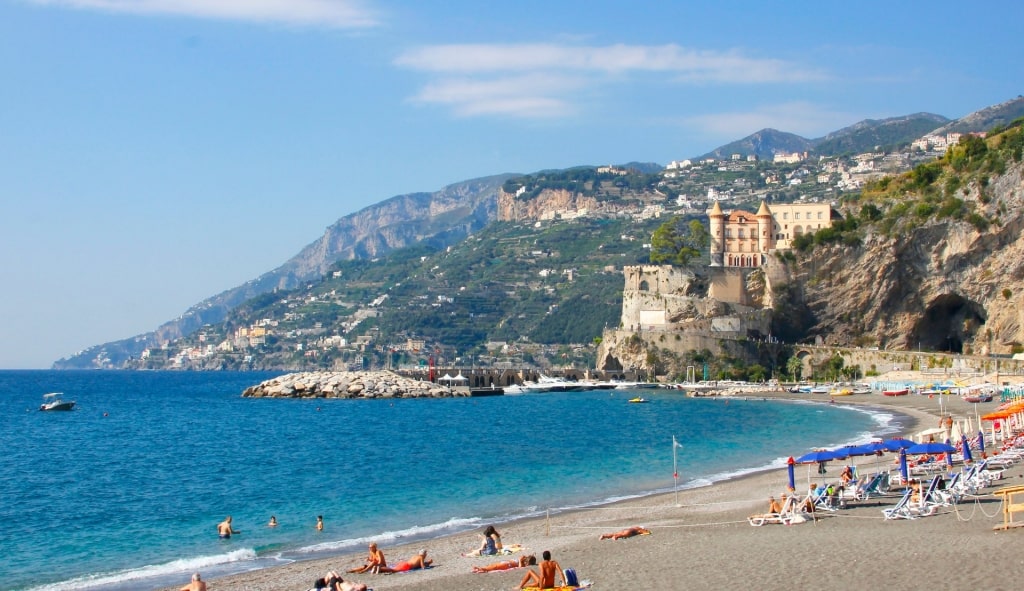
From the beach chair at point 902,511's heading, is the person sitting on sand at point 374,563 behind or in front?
in front

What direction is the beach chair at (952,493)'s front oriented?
to the viewer's left

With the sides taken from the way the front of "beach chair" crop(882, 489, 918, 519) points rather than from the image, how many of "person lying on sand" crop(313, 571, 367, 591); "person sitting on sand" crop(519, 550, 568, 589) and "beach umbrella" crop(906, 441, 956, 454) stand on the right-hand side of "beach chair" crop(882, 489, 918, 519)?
1

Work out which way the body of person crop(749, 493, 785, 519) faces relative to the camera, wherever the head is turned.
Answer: to the viewer's left

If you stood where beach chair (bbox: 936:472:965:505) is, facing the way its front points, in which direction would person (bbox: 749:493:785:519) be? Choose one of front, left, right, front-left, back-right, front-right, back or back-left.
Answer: front

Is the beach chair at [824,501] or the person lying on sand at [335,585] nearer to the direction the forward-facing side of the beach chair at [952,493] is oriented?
the beach chair

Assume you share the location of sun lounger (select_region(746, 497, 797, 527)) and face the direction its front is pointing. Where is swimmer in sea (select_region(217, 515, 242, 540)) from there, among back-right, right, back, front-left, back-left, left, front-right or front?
front

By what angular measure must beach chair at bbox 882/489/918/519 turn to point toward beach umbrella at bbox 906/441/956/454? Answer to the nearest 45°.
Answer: approximately 90° to its right

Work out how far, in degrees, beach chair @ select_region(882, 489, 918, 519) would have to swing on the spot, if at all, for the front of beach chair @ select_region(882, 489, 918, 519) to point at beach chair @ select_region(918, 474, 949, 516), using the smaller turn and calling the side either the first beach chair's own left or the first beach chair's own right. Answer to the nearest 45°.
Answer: approximately 135° to the first beach chair's own right

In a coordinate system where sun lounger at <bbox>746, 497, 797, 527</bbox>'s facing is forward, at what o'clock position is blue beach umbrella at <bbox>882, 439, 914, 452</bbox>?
The blue beach umbrella is roughly at 4 o'clock from the sun lounger.

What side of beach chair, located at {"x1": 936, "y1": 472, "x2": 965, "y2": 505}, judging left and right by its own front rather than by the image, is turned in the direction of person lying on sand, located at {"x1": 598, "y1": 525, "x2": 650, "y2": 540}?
front

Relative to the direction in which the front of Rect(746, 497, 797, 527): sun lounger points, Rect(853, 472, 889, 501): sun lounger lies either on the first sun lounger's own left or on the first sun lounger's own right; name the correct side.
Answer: on the first sun lounger's own right

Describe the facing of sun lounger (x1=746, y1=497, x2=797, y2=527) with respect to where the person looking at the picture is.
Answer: facing to the left of the viewer

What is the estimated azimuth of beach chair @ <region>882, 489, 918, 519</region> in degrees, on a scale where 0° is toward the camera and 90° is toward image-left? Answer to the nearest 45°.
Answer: approximately 90°

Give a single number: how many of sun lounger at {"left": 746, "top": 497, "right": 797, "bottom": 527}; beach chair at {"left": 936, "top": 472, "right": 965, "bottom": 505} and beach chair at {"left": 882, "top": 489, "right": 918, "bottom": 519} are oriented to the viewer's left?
3

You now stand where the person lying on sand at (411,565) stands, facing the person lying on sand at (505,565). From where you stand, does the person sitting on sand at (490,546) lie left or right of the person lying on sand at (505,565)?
left

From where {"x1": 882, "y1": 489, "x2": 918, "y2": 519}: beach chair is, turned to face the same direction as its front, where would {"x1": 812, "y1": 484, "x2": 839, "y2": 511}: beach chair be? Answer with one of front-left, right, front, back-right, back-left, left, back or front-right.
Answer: front-right

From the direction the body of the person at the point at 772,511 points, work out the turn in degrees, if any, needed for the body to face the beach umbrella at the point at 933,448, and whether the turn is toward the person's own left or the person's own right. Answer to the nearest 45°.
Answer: approximately 135° to the person's own right
